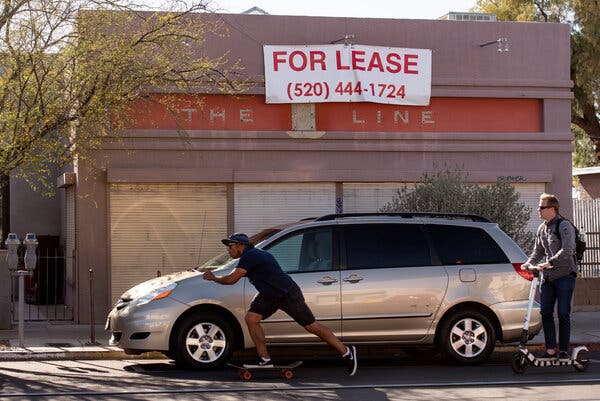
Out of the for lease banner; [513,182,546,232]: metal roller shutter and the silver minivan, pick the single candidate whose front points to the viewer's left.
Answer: the silver minivan

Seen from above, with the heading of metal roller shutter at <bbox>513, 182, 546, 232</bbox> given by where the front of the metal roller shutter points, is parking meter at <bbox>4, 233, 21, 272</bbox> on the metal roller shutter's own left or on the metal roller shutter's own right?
on the metal roller shutter's own right

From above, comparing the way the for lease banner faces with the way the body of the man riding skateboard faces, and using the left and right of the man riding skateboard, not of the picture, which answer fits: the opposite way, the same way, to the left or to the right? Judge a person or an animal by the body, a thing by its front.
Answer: to the left

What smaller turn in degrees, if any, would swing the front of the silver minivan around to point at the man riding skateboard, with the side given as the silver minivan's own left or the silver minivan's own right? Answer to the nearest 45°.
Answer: approximately 45° to the silver minivan's own left

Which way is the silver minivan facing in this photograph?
to the viewer's left

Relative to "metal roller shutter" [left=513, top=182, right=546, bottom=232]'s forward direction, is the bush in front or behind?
in front

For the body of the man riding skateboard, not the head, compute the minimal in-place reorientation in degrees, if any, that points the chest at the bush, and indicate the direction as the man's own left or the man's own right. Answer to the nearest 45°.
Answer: approximately 135° to the man's own right

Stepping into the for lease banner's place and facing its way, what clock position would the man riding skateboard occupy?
The man riding skateboard is roughly at 12 o'clock from the for lease banner.

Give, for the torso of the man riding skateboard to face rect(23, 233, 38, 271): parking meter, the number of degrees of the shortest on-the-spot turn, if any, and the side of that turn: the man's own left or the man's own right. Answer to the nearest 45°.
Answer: approximately 45° to the man's own right

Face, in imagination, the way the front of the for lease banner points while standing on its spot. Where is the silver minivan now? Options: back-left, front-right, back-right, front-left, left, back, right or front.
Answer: front

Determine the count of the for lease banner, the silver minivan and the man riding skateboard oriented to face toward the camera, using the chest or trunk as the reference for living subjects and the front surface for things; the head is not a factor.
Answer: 1

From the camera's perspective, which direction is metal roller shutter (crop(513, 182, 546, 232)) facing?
toward the camera

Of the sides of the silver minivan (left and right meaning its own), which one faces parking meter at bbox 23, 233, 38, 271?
front

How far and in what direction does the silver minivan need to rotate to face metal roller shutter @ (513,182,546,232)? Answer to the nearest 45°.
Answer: approximately 135° to its right

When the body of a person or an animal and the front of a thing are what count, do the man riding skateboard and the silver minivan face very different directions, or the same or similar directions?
same or similar directions

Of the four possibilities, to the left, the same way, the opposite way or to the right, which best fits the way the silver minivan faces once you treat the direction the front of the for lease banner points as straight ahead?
to the right

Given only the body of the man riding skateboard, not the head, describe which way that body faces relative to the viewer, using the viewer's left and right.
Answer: facing to the left of the viewer
